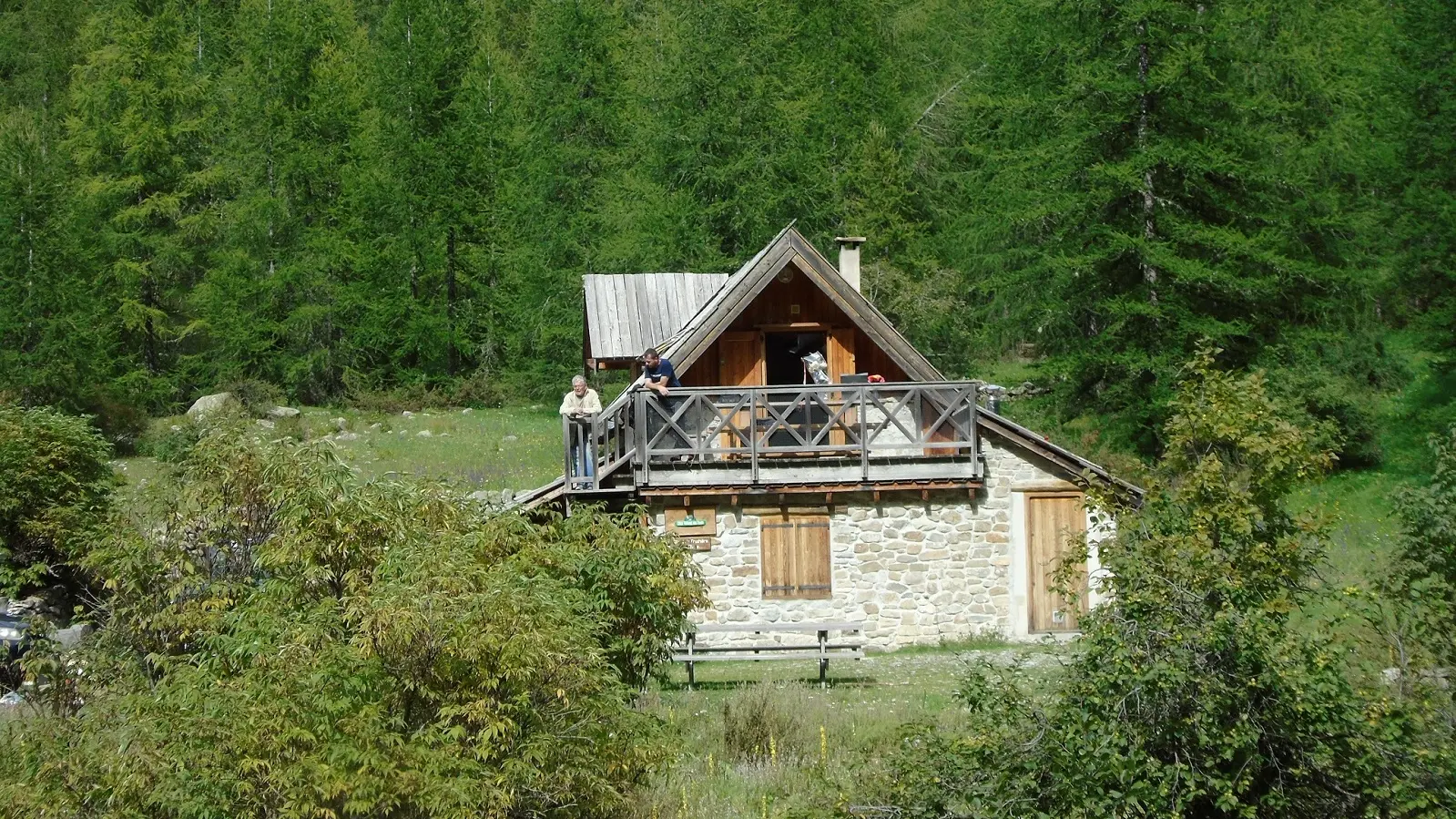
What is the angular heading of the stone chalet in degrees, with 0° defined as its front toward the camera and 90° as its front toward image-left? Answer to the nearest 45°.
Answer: approximately 0°

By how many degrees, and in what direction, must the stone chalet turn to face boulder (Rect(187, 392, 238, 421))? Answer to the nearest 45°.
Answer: approximately 135° to its right

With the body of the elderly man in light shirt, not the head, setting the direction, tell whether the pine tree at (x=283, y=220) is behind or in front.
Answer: behind

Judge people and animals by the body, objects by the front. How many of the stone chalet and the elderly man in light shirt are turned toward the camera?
2

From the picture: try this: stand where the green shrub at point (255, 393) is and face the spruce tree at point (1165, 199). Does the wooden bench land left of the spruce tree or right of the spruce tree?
right

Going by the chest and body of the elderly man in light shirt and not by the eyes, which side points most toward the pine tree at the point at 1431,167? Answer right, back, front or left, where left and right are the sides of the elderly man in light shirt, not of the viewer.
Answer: left

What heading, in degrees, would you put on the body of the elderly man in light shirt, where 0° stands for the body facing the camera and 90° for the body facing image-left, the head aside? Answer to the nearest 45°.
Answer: approximately 0°
